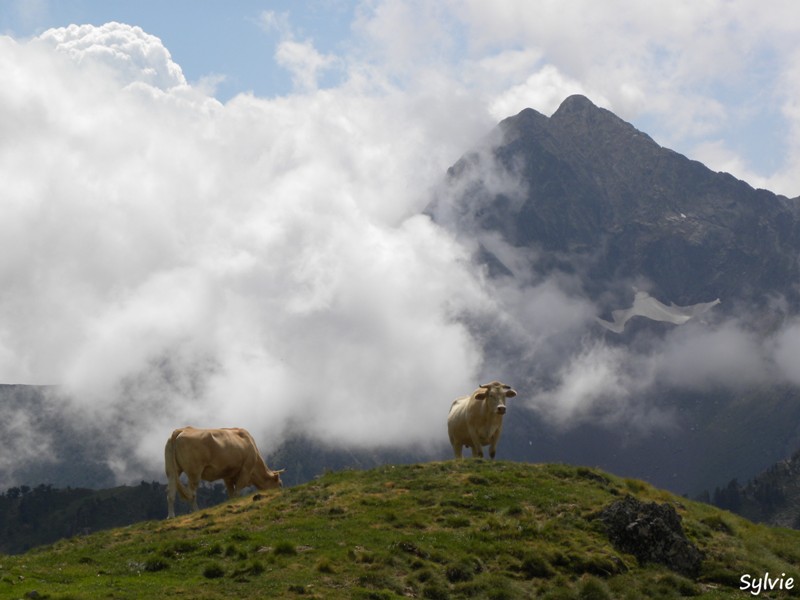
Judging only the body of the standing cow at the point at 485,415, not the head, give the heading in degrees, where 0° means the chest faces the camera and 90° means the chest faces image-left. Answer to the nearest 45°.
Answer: approximately 315°

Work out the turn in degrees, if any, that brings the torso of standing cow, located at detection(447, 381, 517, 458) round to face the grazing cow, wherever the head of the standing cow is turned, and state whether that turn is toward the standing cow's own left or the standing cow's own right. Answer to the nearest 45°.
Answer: approximately 135° to the standing cow's own right

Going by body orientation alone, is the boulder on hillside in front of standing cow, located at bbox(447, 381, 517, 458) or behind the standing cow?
in front

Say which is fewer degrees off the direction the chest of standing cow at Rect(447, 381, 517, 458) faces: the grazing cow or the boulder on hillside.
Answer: the boulder on hillside
